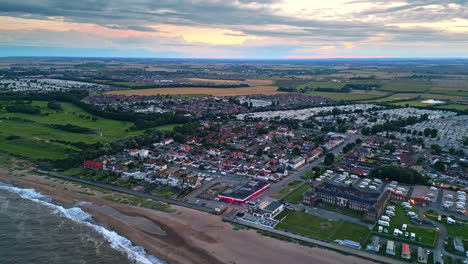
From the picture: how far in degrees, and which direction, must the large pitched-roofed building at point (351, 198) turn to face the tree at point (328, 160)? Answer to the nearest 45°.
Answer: approximately 135° to its right

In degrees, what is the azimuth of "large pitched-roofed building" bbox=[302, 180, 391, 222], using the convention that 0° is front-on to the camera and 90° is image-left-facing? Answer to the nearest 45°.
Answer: approximately 45°

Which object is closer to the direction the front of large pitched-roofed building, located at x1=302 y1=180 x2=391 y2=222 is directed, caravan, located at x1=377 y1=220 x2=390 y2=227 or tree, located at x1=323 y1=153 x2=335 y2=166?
the caravan

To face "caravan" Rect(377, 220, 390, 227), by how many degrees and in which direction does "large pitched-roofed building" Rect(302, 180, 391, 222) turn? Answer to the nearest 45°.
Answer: approximately 90° to its left

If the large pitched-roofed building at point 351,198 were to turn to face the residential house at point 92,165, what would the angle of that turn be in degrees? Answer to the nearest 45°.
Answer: approximately 45° to its right

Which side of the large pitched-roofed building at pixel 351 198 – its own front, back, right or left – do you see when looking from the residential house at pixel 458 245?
left

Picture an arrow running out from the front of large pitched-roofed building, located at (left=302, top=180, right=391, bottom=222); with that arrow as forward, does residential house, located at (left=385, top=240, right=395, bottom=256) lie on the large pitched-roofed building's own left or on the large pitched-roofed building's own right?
on the large pitched-roofed building's own left
